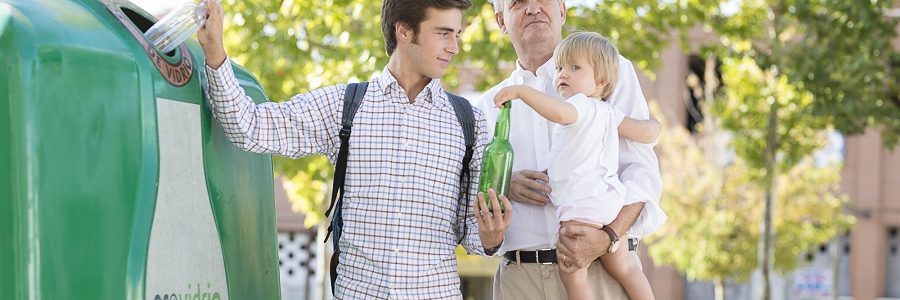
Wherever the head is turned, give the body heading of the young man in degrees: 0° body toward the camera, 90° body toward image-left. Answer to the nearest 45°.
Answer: approximately 0°

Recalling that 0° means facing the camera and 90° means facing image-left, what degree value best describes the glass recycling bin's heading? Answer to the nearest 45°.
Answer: approximately 315°

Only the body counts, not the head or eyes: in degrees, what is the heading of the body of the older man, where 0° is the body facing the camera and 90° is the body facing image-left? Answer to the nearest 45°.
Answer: approximately 45°

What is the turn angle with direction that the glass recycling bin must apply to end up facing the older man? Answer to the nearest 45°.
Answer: approximately 90° to its left

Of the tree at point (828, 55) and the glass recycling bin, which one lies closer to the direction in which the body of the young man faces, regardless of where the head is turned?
the glass recycling bin

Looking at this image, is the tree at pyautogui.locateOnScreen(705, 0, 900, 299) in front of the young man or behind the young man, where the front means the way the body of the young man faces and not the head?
behind

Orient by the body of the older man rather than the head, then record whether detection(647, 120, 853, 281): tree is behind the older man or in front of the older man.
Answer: behind

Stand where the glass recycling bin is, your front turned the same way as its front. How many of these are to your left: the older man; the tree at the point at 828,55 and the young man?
3
